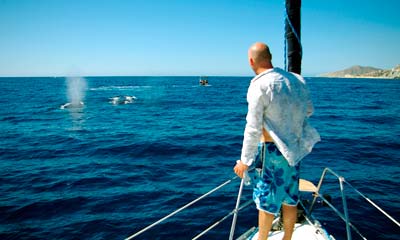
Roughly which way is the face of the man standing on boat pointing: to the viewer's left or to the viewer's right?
to the viewer's left

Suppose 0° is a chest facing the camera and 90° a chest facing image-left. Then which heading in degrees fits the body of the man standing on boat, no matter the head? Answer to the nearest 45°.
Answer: approximately 135°
